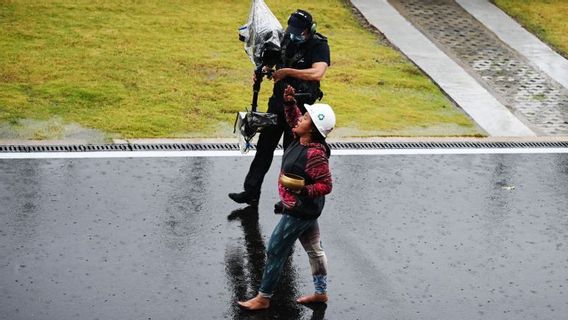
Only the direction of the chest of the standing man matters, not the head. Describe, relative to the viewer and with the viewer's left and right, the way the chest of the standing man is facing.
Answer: facing the viewer and to the left of the viewer

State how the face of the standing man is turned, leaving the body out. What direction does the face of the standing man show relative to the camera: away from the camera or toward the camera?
toward the camera

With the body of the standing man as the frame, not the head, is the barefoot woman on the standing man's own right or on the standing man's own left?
on the standing man's own left

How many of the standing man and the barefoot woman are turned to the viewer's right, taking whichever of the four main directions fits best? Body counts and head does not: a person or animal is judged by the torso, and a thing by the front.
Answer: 0

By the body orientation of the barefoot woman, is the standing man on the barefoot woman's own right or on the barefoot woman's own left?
on the barefoot woman's own right
